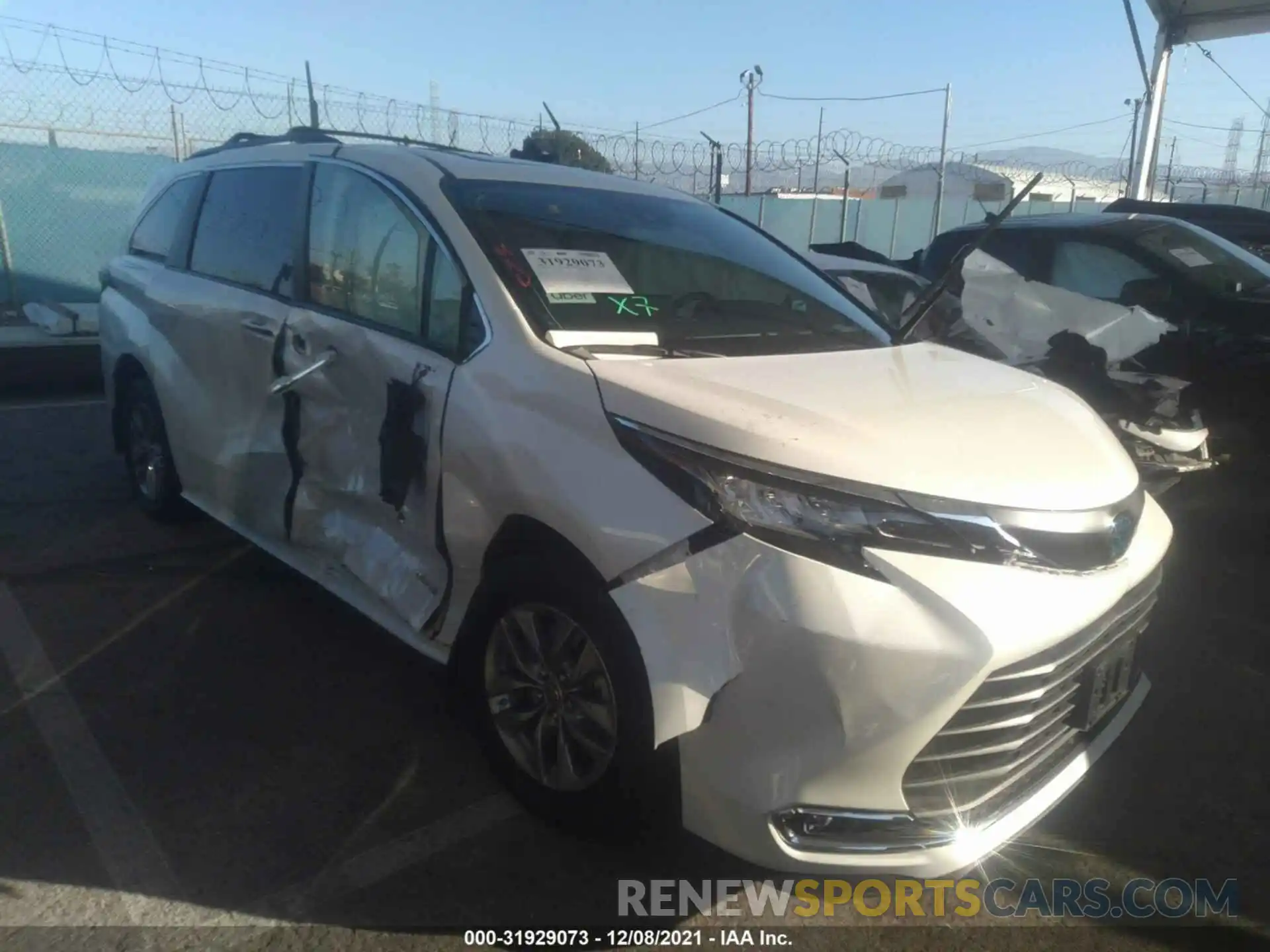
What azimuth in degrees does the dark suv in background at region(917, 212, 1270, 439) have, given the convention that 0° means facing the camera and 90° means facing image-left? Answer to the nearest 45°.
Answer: approximately 315°

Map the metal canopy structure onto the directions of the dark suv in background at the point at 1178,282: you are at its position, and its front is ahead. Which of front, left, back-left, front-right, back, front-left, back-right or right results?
back-left

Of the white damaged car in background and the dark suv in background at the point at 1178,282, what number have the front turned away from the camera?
0

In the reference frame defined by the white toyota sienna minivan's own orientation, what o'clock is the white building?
The white building is roughly at 8 o'clock from the white toyota sienna minivan.

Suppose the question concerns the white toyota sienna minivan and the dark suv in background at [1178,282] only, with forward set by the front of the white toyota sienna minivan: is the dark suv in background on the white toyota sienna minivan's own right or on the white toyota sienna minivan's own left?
on the white toyota sienna minivan's own left

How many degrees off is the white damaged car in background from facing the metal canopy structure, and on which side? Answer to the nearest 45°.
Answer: approximately 135° to its left

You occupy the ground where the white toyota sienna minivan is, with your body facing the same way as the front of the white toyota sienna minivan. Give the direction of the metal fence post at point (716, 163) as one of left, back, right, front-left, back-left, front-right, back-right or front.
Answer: back-left
